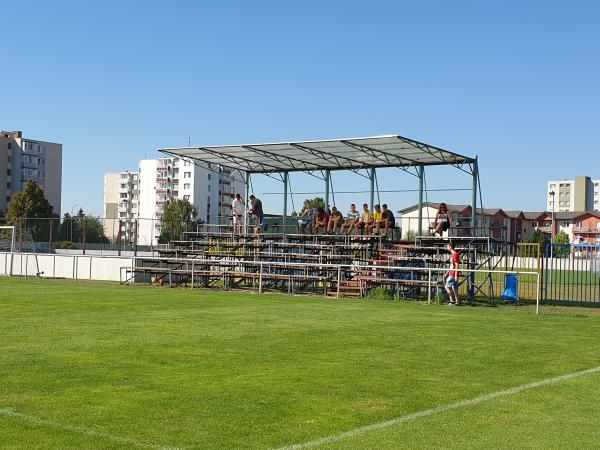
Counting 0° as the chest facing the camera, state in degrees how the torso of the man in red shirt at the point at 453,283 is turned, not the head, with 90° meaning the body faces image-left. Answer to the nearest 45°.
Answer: approximately 90°

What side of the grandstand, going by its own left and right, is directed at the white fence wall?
right

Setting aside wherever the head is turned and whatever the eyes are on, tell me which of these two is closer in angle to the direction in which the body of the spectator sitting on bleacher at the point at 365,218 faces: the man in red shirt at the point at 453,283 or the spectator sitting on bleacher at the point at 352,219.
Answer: the man in red shirt

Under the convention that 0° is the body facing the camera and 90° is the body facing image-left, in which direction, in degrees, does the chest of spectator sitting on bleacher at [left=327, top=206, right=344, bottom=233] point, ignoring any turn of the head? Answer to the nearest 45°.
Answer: approximately 45°

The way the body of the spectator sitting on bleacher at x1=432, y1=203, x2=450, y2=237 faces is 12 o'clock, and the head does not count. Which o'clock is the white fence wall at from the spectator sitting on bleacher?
The white fence wall is roughly at 2 o'clock from the spectator sitting on bleacher.

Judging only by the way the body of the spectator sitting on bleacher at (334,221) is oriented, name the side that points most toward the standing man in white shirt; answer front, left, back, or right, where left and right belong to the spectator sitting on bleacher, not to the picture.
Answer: right

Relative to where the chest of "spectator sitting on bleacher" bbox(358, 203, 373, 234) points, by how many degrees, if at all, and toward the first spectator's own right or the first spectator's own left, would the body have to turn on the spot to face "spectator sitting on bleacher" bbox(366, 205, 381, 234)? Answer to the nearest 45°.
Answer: approximately 90° to the first spectator's own left

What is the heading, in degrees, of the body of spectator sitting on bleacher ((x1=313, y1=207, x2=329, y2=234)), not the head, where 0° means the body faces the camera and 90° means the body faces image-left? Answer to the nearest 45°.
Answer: approximately 45°

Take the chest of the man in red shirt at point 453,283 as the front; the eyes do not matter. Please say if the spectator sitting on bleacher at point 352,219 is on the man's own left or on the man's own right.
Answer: on the man's own right

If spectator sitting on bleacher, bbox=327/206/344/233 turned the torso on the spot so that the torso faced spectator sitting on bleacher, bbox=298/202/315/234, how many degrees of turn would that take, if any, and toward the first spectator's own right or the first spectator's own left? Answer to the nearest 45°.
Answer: approximately 90° to the first spectator's own right

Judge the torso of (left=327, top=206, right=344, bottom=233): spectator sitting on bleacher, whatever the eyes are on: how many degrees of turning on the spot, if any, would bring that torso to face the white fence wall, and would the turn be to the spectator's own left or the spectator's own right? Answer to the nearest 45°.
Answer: approximately 45° to the spectator's own right

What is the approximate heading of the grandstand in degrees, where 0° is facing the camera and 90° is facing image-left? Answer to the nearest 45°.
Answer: approximately 45°
